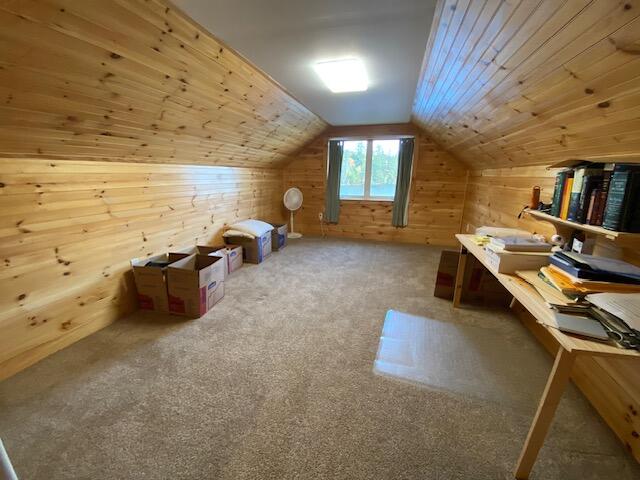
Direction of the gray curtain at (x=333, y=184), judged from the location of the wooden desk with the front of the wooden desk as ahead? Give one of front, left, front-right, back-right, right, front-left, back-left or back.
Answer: right

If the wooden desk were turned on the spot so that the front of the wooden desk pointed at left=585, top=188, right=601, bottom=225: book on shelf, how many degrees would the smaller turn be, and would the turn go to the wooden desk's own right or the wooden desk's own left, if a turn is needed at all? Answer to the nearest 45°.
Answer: approximately 135° to the wooden desk's own right

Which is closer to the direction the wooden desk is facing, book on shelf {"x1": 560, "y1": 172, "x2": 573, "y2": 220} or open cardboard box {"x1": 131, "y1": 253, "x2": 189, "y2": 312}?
the open cardboard box

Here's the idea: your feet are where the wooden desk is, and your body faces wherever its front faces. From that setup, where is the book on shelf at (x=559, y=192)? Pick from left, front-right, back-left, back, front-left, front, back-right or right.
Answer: back-right

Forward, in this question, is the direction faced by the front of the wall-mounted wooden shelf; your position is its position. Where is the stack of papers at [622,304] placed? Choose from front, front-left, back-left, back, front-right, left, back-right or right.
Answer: front-left

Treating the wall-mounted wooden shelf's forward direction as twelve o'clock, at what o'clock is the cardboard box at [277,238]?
The cardboard box is roughly at 2 o'clock from the wall-mounted wooden shelf.

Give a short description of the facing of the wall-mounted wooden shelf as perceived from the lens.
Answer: facing the viewer and to the left of the viewer

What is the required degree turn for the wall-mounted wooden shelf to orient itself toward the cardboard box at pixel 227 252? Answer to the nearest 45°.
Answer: approximately 45° to its right

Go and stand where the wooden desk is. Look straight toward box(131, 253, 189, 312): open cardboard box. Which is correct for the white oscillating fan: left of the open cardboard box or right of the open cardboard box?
right
